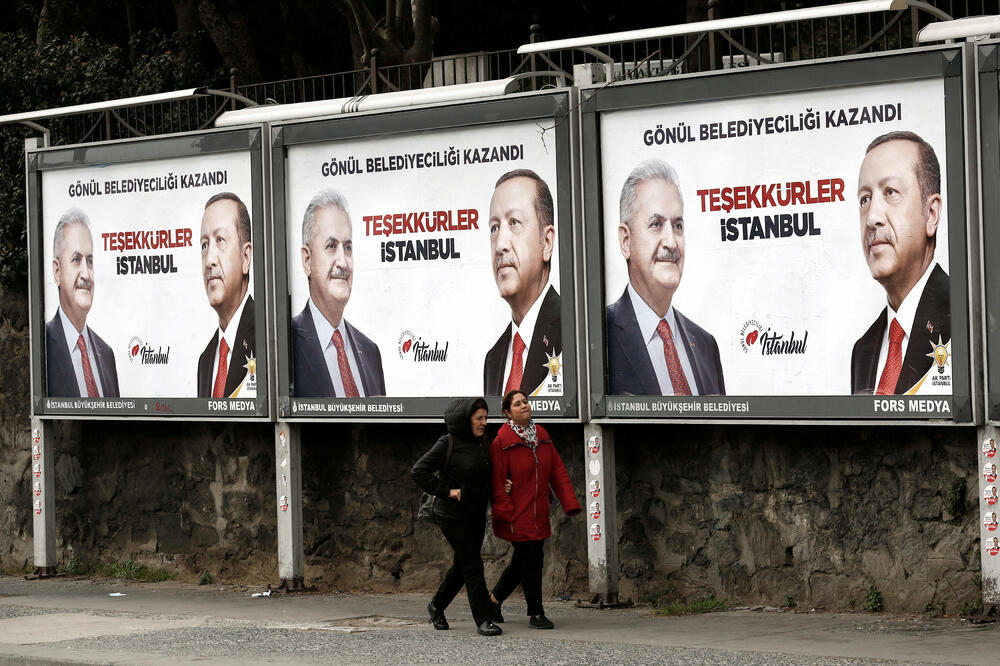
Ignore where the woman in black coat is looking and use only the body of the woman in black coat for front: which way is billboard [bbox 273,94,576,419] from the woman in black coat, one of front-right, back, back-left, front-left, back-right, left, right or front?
left

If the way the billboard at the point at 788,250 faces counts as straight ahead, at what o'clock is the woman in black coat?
The woman in black coat is roughly at 1 o'clock from the billboard.

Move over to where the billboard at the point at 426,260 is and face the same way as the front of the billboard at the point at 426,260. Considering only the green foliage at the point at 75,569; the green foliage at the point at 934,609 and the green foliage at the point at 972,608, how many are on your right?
1

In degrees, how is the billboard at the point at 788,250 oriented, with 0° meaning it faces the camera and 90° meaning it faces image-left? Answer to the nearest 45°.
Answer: approximately 45°

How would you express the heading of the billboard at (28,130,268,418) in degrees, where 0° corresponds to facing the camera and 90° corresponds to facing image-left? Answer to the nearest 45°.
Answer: approximately 45°

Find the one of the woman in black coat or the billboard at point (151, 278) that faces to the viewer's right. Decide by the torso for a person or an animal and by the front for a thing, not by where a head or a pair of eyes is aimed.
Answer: the woman in black coat

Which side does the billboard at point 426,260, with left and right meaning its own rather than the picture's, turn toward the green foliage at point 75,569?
right

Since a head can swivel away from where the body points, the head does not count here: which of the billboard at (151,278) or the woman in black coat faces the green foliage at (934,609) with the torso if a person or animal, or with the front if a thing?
the woman in black coat

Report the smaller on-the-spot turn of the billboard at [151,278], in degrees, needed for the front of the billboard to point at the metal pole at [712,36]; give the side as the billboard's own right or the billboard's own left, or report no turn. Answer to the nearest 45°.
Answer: approximately 90° to the billboard's own left

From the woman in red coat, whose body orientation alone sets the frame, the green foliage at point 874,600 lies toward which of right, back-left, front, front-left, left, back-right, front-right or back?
front-left

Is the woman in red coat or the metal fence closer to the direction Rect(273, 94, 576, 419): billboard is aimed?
the woman in red coat

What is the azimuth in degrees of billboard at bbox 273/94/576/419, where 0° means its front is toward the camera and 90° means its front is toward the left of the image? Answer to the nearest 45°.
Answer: approximately 45°

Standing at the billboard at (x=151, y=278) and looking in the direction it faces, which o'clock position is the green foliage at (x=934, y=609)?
The green foliage is roughly at 9 o'clock from the billboard.
